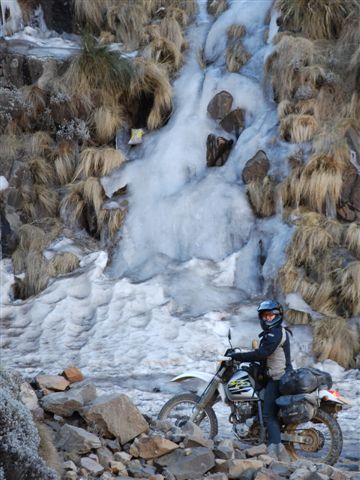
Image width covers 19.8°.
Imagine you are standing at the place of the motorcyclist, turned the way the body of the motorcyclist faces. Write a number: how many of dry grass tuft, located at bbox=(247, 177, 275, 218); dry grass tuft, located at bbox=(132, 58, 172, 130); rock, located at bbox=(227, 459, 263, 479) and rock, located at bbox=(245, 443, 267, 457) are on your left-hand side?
2

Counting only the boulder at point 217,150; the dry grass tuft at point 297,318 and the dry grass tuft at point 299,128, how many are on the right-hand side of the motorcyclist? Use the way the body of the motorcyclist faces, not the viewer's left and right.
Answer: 3

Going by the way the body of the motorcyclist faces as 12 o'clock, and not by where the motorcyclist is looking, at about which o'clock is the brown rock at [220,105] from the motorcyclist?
The brown rock is roughly at 3 o'clock from the motorcyclist.

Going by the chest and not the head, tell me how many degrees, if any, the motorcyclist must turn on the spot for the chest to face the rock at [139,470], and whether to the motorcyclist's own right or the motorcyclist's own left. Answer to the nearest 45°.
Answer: approximately 45° to the motorcyclist's own left

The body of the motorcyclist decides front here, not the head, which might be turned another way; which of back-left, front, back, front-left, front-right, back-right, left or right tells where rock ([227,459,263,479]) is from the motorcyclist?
left

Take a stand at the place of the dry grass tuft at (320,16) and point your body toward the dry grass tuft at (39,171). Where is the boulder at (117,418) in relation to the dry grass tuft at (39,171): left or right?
left

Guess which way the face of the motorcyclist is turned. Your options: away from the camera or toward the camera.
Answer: toward the camera

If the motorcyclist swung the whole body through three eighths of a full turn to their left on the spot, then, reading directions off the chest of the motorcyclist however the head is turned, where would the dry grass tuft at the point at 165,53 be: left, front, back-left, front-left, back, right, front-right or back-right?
back-left

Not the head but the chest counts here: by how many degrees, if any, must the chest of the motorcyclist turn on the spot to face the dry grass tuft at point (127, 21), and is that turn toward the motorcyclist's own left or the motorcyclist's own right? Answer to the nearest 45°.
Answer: approximately 90° to the motorcyclist's own right

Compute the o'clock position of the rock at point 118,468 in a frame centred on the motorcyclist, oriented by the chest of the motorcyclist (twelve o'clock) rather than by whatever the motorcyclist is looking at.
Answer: The rock is roughly at 10 o'clock from the motorcyclist.

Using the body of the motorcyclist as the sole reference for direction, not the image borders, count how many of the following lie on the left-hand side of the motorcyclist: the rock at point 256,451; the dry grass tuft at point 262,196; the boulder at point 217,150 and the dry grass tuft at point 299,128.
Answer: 1

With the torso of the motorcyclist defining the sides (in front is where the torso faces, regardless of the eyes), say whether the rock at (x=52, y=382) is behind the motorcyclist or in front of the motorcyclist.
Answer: in front

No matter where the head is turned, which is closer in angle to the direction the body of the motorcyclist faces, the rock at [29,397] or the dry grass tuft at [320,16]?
the rock

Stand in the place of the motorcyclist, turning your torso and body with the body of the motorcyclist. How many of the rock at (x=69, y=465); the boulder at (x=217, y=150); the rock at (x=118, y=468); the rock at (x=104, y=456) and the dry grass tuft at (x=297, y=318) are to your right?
2

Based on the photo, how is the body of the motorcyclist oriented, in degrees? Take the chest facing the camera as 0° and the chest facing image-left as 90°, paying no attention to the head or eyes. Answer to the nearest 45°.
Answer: approximately 90°

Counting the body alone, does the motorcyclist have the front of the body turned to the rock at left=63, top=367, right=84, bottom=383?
yes

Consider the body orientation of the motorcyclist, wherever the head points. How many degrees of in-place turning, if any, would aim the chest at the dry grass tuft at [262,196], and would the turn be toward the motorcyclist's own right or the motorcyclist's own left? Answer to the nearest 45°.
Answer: approximately 90° to the motorcyclist's own right

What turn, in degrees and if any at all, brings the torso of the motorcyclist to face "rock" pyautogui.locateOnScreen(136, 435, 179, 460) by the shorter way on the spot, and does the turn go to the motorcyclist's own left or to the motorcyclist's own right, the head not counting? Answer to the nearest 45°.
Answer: approximately 45° to the motorcyclist's own left

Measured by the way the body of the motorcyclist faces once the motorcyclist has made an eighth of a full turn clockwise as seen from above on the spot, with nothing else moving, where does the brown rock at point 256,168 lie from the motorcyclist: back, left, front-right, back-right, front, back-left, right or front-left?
front-right

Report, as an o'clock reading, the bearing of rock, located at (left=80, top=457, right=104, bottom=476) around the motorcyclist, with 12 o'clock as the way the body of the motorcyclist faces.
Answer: The rock is roughly at 10 o'clock from the motorcyclist.
